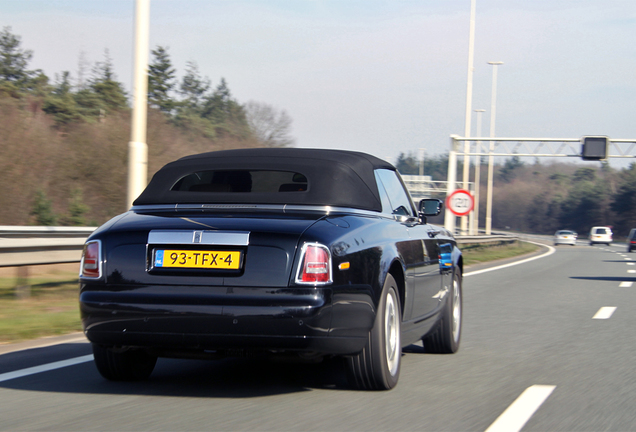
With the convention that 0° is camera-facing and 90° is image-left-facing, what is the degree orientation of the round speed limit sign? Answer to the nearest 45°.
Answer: approximately 0°

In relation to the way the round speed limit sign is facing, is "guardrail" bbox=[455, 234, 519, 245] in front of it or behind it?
behind

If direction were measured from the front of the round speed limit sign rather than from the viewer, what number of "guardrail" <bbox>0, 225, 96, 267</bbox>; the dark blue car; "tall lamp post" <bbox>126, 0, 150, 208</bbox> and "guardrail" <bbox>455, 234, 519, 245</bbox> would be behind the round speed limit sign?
1

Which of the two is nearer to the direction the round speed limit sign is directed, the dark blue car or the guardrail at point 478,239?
the dark blue car

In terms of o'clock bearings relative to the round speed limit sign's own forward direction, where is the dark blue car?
The dark blue car is roughly at 12 o'clock from the round speed limit sign.

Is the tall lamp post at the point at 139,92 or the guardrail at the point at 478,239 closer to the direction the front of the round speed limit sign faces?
the tall lamp post

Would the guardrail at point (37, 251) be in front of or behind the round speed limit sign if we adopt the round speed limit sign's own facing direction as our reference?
in front

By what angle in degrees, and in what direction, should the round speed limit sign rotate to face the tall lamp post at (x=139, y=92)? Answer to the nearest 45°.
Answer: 0° — it already faces it

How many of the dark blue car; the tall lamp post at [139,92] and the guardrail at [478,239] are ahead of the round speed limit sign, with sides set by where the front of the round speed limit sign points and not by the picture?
2
